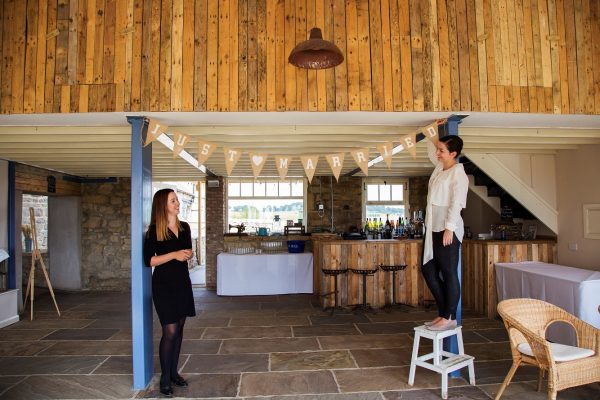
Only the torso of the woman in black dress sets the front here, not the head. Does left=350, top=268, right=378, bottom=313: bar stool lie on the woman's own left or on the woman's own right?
on the woman's own left

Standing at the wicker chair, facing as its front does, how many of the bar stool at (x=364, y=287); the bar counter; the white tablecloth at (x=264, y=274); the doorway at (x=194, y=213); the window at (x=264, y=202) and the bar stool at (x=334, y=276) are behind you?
6

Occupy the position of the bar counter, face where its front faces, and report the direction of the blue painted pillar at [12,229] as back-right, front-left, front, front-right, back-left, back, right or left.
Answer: right

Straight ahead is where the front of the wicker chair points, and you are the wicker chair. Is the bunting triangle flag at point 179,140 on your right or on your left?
on your right

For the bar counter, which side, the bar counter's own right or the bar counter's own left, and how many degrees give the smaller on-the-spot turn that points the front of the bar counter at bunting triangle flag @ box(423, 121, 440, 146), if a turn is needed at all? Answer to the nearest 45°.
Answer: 0° — it already faces it

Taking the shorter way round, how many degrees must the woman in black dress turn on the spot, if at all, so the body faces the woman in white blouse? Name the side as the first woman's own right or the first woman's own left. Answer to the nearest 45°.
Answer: approximately 45° to the first woman's own left

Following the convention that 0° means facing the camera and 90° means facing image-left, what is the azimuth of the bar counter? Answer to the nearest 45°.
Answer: approximately 0°

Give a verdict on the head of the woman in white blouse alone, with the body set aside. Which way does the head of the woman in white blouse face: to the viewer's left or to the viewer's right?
to the viewer's left

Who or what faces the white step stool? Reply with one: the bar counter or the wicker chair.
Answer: the bar counter
